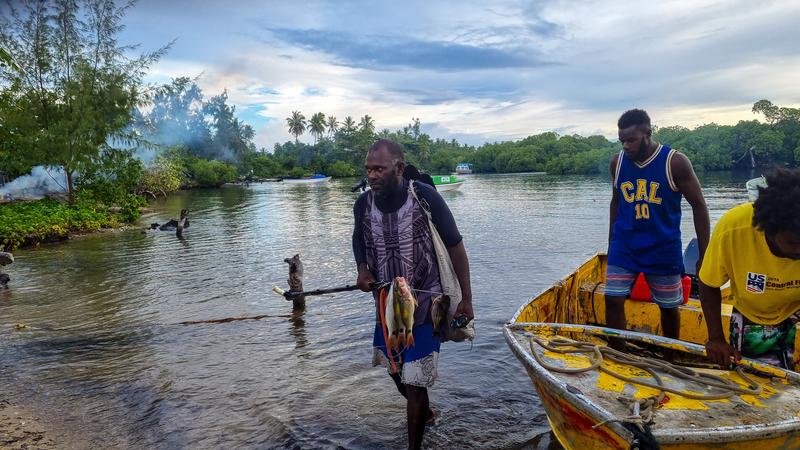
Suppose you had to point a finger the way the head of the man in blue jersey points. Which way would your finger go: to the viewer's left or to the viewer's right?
to the viewer's left

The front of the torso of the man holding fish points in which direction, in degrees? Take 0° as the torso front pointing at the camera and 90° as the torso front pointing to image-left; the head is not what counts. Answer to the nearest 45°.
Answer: approximately 45°

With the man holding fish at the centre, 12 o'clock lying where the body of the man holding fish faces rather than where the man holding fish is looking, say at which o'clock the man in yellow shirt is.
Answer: The man in yellow shirt is roughly at 8 o'clock from the man holding fish.

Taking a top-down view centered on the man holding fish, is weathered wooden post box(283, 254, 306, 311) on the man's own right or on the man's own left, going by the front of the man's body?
on the man's own right

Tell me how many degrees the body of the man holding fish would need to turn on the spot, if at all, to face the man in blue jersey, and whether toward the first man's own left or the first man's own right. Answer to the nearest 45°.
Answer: approximately 135° to the first man's own left
